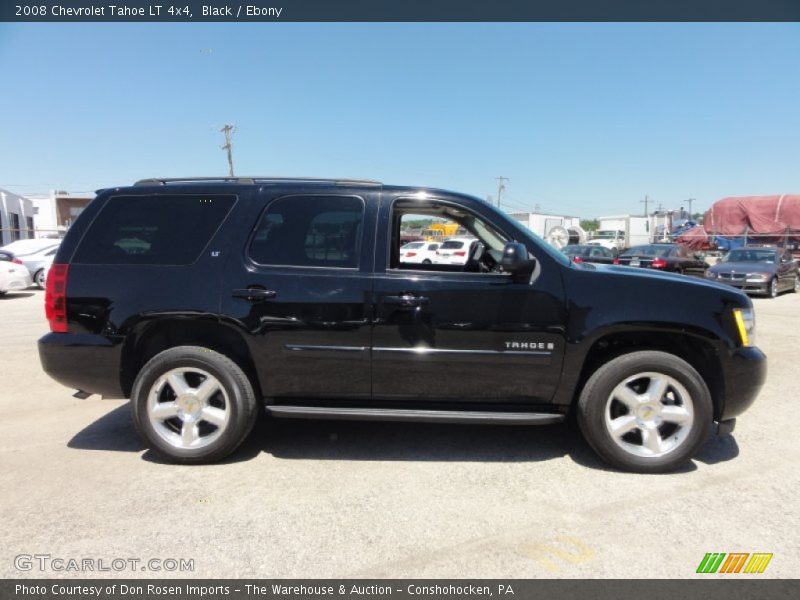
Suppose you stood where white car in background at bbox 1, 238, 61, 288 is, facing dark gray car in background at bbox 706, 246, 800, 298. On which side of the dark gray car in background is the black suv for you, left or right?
right

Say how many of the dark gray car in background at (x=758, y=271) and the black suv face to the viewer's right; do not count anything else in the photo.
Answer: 1

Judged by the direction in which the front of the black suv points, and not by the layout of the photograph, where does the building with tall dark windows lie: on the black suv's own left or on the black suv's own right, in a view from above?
on the black suv's own left

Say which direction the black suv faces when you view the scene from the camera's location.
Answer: facing to the right of the viewer

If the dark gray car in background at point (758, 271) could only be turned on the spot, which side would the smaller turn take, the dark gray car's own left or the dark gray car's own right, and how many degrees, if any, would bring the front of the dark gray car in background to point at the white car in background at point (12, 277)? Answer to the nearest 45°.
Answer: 0° — it already faces it

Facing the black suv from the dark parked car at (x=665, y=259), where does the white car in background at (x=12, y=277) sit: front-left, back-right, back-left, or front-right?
front-right

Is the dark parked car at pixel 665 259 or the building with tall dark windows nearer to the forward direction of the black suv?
the dark parked car

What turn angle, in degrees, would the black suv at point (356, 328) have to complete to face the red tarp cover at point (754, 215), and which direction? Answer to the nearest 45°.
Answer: approximately 45° to its left

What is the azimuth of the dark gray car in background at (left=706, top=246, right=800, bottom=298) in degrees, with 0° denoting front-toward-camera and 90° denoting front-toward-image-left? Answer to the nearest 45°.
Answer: approximately 45°

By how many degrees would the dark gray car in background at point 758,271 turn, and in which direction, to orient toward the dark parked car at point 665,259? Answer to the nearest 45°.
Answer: approximately 45° to its right
